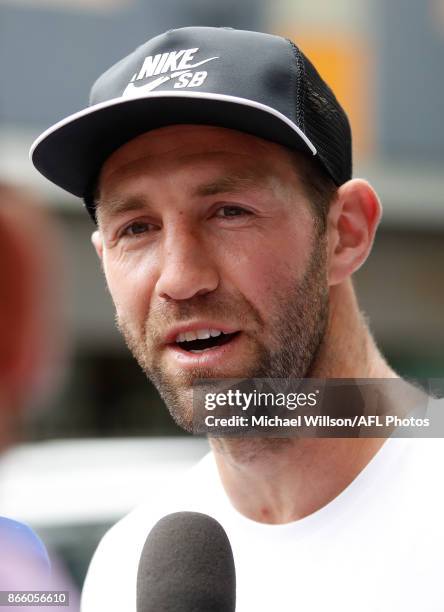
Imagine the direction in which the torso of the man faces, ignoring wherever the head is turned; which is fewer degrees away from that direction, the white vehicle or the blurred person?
the blurred person

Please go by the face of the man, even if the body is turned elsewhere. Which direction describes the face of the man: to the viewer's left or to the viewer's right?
to the viewer's left

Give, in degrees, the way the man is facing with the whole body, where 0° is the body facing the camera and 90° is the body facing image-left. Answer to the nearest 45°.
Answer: approximately 45°

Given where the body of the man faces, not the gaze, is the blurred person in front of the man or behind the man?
in front

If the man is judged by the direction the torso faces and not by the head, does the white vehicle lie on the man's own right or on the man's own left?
on the man's own right
